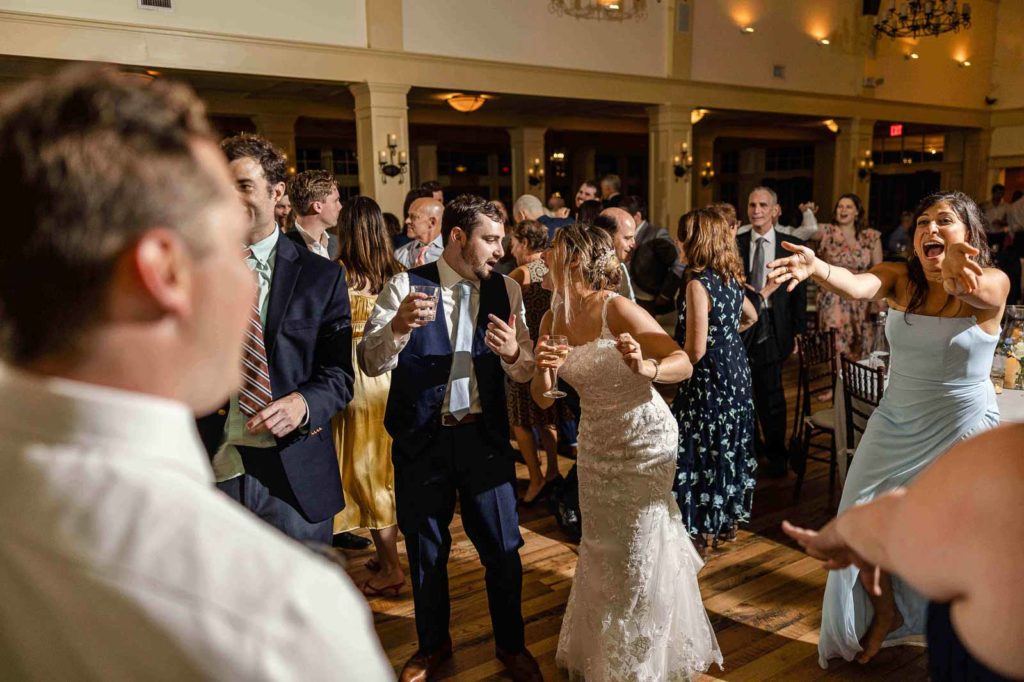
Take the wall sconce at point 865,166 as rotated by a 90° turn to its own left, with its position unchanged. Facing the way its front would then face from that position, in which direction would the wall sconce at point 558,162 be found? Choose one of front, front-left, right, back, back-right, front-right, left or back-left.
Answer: back-left

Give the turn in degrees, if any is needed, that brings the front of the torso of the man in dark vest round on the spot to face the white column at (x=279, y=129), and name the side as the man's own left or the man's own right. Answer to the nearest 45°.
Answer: approximately 180°

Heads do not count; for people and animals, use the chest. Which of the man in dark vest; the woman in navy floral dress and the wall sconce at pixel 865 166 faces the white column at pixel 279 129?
the woman in navy floral dress

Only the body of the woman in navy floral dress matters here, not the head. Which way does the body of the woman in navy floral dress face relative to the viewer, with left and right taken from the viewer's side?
facing away from the viewer and to the left of the viewer

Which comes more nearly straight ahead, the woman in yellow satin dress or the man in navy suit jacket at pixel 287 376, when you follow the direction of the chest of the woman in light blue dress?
the man in navy suit jacket

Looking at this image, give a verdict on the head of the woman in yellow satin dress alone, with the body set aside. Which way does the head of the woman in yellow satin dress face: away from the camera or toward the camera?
away from the camera

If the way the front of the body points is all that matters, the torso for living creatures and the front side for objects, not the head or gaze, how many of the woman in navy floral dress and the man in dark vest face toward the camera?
1

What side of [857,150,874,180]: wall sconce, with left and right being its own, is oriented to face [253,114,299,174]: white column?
right
